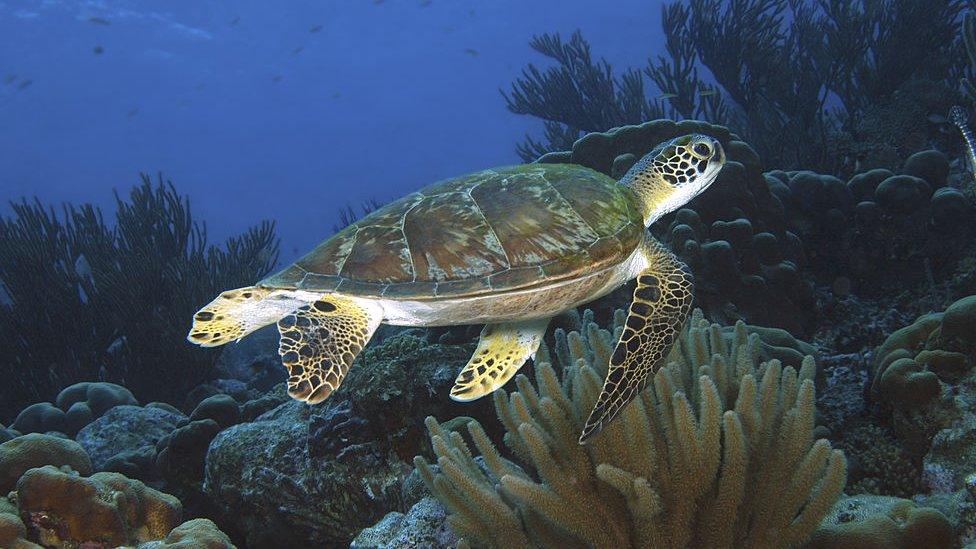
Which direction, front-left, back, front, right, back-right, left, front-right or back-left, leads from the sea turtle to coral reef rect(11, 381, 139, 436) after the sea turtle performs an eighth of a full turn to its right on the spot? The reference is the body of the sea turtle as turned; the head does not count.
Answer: back

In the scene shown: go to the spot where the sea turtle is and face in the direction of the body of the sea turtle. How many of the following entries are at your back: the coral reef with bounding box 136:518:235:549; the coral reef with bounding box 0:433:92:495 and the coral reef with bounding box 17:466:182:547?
3

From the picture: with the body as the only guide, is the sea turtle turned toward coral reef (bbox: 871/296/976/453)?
yes

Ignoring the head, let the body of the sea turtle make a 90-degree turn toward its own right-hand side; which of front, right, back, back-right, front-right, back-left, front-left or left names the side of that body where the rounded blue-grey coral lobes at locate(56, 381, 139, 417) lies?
back-right

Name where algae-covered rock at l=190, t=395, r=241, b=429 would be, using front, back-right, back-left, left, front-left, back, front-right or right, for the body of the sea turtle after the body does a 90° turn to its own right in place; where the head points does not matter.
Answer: back-right

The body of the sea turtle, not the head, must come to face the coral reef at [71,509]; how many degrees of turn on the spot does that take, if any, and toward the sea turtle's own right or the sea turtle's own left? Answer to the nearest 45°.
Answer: approximately 180°

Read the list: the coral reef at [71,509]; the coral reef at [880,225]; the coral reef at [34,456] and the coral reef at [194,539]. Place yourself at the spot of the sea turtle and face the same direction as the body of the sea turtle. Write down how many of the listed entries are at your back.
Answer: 3

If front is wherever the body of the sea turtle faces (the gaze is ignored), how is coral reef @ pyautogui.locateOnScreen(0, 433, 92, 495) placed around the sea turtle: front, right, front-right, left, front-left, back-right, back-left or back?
back

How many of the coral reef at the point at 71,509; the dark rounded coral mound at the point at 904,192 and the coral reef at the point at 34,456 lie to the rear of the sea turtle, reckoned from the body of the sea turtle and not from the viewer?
2

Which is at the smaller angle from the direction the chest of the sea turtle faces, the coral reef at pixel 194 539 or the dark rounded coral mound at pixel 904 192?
the dark rounded coral mound

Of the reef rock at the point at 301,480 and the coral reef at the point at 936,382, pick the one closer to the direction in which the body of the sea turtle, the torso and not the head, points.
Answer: the coral reef

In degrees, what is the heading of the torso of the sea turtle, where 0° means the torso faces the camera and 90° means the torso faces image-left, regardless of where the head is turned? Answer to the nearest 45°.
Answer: approximately 270°
